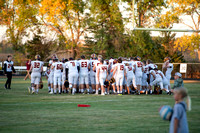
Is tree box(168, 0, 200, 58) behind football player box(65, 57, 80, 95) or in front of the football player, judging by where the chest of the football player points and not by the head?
in front

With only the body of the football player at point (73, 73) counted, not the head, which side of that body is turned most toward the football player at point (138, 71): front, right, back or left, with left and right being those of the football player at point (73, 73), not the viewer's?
right

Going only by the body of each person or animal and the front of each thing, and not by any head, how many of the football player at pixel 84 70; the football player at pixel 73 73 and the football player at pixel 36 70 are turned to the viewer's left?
0

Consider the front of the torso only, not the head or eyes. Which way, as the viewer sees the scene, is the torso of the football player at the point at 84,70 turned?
away from the camera

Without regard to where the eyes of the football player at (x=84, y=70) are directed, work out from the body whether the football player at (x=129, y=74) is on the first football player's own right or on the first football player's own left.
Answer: on the first football player's own right

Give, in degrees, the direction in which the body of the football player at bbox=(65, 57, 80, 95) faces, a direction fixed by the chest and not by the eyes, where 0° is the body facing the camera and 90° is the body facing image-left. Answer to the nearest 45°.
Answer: approximately 180°

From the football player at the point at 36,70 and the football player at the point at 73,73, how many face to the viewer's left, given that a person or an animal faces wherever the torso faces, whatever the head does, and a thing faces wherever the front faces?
0

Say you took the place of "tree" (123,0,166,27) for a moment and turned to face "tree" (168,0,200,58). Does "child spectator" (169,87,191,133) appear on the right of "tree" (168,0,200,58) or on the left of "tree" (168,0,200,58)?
right

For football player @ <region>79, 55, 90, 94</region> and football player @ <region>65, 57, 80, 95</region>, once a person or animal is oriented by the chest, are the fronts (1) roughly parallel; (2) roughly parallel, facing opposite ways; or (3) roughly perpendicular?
roughly parallel
